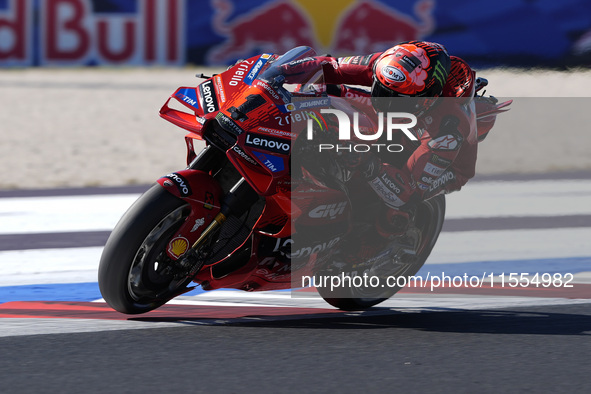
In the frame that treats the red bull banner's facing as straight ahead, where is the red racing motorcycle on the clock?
The red racing motorcycle is roughly at 12 o'clock from the red bull banner.

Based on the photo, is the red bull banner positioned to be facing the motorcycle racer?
yes

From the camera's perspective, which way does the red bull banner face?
toward the camera
